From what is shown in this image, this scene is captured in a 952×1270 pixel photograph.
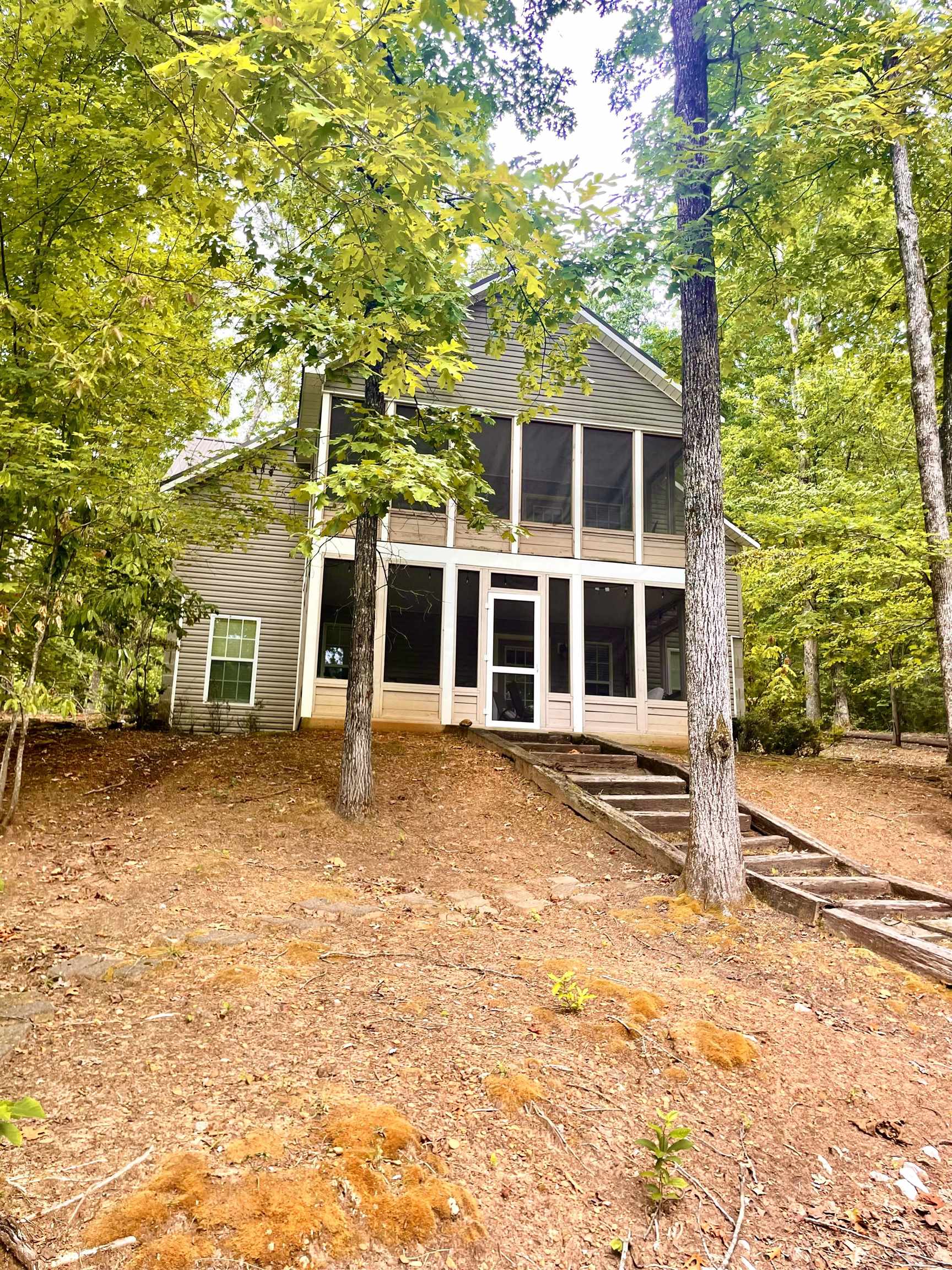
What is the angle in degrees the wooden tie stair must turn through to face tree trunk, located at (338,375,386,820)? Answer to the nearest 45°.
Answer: approximately 135° to its right

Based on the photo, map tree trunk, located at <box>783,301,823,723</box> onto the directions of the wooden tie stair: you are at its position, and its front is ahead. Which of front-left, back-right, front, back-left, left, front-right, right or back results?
back-left

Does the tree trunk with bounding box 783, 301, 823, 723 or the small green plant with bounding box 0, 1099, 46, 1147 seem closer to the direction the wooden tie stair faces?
the small green plant

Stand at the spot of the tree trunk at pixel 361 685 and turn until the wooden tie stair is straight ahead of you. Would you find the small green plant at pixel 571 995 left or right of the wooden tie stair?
right

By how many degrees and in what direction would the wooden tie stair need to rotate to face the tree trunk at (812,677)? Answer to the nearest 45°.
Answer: approximately 135° to its left

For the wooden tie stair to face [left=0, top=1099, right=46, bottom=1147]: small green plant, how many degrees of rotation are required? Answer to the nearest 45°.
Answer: approximately 45° to its right

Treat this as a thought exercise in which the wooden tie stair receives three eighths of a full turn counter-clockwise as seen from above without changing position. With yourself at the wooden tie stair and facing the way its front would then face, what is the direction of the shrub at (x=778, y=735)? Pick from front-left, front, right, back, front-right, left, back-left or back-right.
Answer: front

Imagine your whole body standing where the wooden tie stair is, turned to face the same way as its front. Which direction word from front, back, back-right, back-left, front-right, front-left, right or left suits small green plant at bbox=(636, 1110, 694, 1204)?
front-right

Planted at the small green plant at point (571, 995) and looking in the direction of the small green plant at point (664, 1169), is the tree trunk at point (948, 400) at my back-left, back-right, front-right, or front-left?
back-left

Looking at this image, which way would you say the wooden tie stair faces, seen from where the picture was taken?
facing the viewer and to the right of the viewer

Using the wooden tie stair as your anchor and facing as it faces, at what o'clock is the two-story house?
The two-story house is roughly at 6 o'clock from the wooden tie stair.
